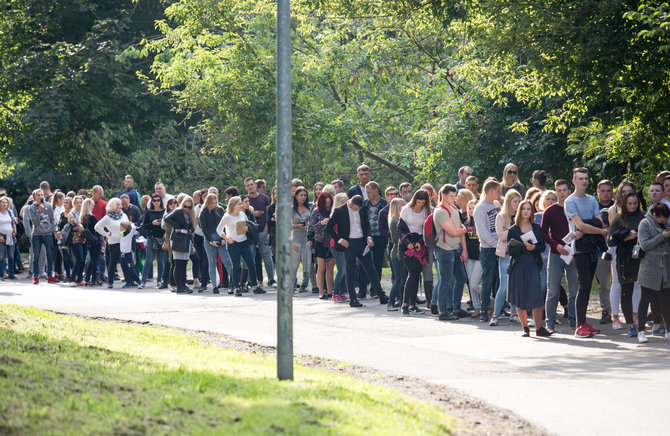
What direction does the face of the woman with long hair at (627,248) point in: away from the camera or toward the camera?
toward the camera

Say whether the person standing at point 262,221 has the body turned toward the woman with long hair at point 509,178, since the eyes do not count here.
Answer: no

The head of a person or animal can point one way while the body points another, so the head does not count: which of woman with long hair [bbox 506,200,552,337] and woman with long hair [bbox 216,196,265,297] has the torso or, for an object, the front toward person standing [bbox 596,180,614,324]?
woman with long hair [bbox 216,196,265,297]

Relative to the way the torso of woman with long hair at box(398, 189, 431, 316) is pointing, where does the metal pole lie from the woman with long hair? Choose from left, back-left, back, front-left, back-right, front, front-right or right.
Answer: front

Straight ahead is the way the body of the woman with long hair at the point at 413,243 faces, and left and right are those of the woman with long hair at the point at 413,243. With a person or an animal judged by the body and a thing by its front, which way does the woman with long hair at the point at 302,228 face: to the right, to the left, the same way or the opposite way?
the same way

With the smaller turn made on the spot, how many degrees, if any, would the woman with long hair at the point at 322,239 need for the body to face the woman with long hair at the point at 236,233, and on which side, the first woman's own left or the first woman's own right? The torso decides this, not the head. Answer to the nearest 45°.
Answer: approximately 135° to the first woman's own right

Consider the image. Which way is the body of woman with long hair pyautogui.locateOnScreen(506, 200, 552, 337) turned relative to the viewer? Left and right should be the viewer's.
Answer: facing the viewer

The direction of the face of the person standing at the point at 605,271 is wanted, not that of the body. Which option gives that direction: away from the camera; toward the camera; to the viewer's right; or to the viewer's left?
toward the camera

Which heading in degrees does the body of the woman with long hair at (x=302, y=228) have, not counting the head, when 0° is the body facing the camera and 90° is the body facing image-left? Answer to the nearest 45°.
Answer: approximately 0°

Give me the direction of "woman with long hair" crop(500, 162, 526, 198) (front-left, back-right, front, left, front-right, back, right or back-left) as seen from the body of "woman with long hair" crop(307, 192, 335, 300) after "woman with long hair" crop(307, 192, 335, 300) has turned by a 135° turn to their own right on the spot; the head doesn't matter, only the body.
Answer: back-left

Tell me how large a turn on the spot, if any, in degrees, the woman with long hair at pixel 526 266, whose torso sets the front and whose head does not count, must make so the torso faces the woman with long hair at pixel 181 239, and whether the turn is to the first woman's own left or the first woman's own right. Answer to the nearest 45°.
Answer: approximately 135° to the first woman's own right

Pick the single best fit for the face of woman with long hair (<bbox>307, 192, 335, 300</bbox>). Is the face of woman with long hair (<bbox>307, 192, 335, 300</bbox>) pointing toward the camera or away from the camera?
toward the camera

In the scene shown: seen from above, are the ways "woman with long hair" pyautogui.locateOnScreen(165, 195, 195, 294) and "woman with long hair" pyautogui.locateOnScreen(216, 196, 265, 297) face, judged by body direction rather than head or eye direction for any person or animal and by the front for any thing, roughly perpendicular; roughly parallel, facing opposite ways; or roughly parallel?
roughly parallel

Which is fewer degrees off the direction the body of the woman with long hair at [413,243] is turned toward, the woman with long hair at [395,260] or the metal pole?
the metal pole
